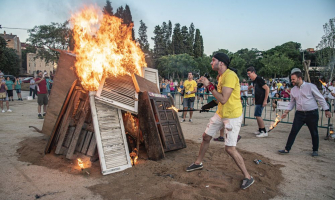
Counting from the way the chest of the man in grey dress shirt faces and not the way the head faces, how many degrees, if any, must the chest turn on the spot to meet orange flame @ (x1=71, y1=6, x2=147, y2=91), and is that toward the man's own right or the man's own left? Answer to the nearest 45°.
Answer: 0° — they already face it

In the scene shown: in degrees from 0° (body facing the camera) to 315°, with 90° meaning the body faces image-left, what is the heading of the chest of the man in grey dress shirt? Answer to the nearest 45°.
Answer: approximately 45°

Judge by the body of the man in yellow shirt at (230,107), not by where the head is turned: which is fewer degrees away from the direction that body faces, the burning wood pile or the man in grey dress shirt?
the burning wood pile

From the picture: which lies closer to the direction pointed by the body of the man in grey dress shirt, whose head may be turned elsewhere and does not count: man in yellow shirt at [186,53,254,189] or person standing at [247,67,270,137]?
the man in yellow shirt

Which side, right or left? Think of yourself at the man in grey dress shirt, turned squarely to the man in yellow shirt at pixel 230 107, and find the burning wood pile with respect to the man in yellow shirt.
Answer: right

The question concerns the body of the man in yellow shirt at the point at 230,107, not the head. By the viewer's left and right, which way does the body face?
facing to the left of the viewer

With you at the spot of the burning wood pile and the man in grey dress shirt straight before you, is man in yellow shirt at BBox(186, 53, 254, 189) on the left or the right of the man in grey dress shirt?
right
